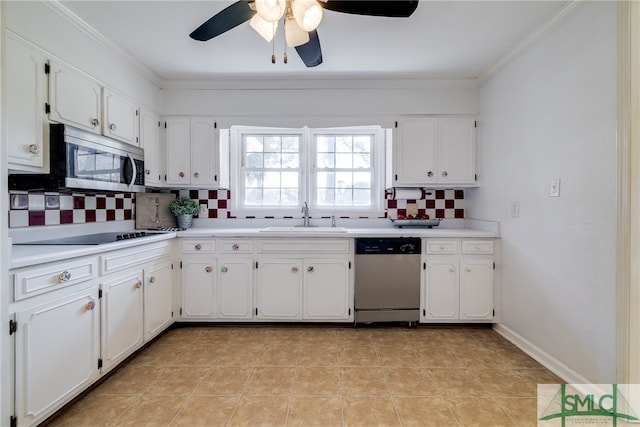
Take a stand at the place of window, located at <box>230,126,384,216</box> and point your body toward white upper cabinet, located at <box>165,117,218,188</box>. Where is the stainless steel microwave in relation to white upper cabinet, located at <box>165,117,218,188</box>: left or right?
left

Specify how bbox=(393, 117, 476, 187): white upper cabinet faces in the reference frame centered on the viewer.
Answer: facing the viewer

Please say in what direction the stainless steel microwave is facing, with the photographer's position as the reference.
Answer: facing the viewer and to the right of the viewer

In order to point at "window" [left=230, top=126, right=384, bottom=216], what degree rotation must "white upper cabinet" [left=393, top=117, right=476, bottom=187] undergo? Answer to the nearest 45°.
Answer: approximately 90° to its right

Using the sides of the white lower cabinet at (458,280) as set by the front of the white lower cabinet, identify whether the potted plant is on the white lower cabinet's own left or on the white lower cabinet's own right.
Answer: on the white lower cabinet's own right

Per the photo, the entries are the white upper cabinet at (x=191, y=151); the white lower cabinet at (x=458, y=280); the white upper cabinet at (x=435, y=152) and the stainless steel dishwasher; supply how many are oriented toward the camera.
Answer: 4

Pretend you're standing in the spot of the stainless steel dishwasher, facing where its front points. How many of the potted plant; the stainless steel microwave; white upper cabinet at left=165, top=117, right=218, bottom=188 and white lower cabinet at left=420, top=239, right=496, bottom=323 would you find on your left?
1

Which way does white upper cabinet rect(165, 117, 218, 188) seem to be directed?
toward the camera

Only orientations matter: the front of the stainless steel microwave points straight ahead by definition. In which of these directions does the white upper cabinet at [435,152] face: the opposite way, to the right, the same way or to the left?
to the right

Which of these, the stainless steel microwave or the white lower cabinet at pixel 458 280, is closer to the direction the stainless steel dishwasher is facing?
the stainless steel microwave

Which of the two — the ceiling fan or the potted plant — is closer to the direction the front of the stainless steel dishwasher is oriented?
the ceiling fan

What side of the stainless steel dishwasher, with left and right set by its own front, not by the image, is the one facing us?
front
